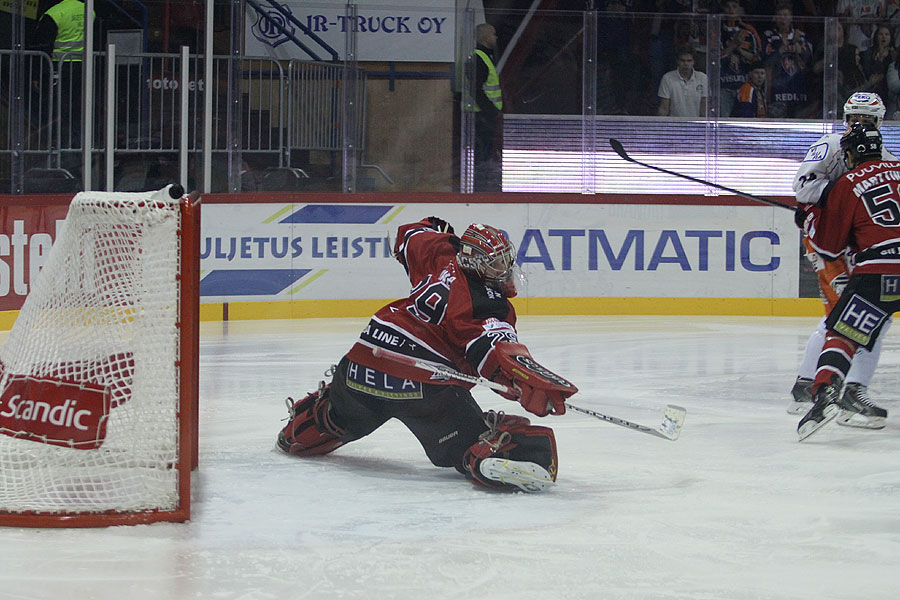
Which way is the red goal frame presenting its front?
to the viewer's right

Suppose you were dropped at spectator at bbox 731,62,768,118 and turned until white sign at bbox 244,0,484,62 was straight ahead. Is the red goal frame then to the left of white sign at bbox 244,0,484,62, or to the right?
left

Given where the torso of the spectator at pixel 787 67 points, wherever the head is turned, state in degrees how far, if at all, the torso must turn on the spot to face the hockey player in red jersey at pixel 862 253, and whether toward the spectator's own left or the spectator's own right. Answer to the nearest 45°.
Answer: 0° — they already face them

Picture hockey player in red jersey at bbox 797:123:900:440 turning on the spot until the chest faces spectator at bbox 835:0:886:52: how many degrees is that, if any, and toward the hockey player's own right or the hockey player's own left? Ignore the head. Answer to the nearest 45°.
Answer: approximately 45° to the hockey player's own right

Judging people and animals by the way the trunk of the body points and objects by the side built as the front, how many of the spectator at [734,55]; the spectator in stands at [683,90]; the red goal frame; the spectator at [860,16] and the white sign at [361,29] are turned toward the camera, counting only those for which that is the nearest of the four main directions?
4
